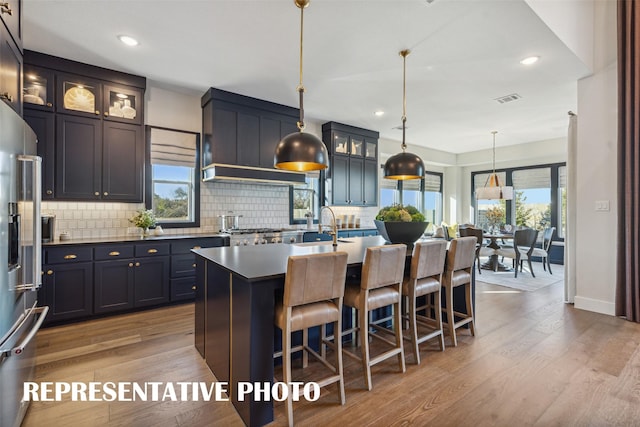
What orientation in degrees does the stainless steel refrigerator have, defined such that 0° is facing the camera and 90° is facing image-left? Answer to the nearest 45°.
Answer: approximately 270°

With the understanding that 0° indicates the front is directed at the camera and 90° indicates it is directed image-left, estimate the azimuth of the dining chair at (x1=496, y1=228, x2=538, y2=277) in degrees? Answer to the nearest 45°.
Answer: approximately 135°

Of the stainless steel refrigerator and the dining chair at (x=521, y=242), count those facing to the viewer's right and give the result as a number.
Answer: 1

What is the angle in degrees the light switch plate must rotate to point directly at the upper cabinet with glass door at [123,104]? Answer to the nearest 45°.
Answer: approximately 45° to its right

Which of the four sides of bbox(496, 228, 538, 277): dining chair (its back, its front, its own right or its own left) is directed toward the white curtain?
back

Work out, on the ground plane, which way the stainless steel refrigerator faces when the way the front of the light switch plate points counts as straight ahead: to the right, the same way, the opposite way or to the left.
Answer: the opposite way

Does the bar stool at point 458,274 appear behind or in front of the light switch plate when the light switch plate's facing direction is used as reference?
in front
